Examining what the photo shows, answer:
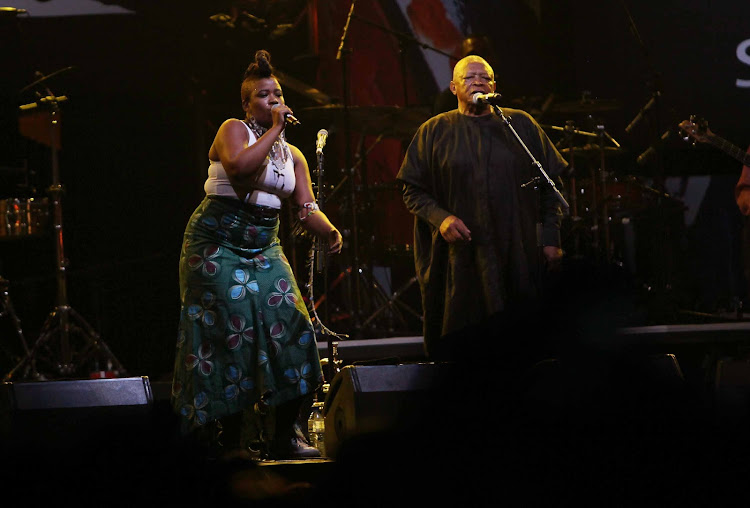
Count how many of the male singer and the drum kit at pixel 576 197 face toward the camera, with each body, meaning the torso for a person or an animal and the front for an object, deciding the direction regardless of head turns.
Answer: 2

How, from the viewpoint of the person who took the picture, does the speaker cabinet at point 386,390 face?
facing away from the viewer and to the left of the viewer

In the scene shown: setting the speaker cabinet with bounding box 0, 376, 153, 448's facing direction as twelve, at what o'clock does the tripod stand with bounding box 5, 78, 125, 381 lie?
The tripod stand is roughly at 12 o'clock from the speaker cabinet.

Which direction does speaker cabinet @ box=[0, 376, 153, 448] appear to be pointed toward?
away from the camera

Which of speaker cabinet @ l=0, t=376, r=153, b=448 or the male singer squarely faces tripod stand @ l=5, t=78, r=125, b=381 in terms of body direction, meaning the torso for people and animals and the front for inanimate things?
the speaker cabinet

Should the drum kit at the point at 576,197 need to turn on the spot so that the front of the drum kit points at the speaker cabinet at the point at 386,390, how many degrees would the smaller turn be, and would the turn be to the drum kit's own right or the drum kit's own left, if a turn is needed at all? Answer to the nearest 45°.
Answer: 0° — it already faces it

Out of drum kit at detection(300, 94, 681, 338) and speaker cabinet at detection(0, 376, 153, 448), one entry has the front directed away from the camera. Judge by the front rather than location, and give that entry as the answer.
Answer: the speaker cabinet

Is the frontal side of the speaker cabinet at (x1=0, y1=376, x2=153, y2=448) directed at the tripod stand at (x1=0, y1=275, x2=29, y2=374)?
yes
